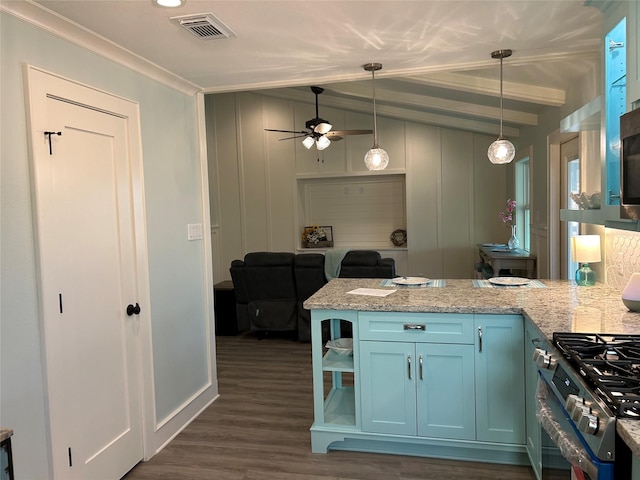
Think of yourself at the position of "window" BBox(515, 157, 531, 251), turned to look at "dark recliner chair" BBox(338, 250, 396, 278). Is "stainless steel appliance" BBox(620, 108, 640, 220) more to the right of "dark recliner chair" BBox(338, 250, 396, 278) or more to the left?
left

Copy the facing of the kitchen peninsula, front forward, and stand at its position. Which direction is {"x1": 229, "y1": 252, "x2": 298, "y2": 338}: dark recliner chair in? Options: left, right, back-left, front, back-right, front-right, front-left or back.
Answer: back-right

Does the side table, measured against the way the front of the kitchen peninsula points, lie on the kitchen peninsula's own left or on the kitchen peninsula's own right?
on the kitchen peninsula's own right

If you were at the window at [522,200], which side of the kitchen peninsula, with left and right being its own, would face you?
back

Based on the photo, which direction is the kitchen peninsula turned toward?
toward the camera

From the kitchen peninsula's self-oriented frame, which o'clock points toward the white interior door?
The white interior door is roughly at 2 o'clock from the kitchen peninsula.

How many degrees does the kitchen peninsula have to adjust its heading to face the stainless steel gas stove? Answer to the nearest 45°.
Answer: approximately 45° to its left

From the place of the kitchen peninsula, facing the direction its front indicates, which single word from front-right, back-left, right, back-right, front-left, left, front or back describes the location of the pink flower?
back

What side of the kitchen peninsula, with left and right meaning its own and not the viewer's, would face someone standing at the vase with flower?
back
